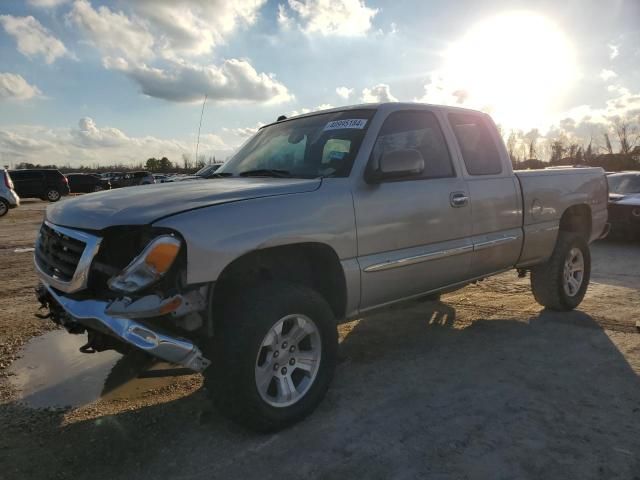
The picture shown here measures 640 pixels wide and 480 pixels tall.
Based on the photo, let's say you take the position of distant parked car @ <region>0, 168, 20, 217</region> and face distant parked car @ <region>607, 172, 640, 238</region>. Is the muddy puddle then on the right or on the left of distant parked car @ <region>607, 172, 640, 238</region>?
right

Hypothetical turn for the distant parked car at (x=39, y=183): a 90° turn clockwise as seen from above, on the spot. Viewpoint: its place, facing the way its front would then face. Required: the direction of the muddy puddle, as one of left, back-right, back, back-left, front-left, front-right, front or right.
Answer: back

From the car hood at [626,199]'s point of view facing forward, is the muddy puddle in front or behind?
in front

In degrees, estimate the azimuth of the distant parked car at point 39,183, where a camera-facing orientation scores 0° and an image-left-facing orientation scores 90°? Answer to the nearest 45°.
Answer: approximately 90°

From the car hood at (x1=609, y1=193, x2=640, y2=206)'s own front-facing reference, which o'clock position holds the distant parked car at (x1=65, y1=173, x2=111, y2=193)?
The distant parked car is roughly at 2 o'clock from the car hood.

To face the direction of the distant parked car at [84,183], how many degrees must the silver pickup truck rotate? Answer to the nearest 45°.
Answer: approximately 90° to its right

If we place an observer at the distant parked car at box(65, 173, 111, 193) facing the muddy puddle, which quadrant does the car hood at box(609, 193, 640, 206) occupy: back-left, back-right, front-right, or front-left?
front-left

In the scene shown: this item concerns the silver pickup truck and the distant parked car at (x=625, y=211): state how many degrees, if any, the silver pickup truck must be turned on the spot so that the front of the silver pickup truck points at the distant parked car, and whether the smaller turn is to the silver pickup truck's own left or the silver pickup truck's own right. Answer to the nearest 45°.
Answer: approximately 180°

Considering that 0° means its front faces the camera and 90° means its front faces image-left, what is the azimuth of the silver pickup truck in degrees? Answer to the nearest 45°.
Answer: approximately 45°
